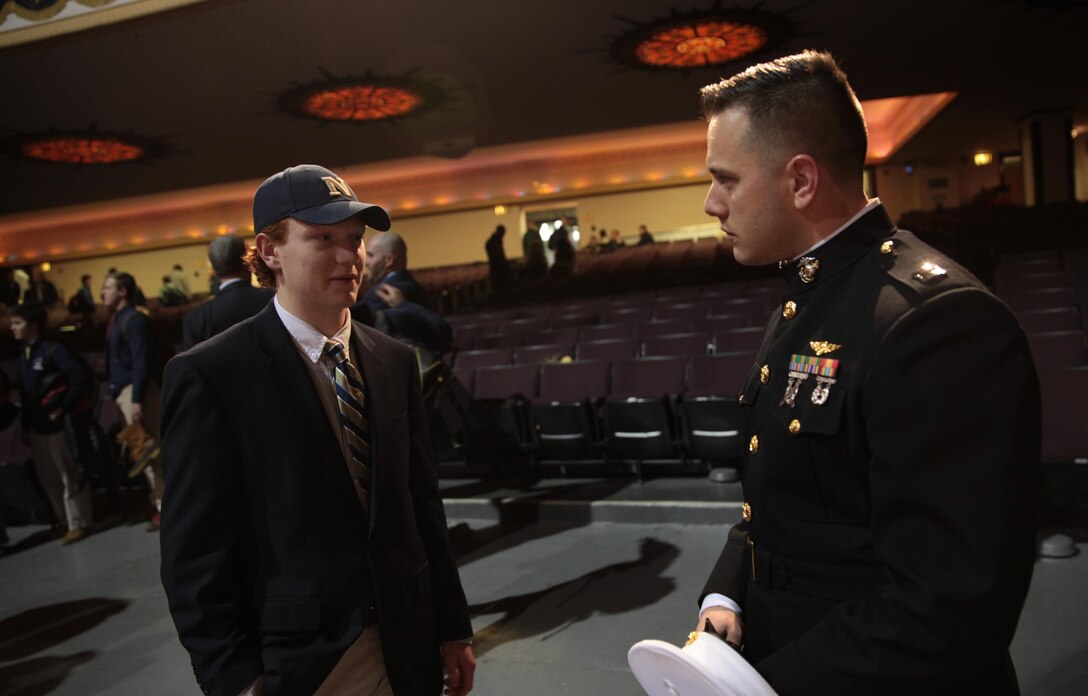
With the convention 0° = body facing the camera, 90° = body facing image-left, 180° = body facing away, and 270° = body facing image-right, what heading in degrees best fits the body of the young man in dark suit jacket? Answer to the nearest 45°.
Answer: approximately 315°

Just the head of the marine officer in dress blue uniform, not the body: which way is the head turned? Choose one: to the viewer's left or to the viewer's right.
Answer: to the viewer's left

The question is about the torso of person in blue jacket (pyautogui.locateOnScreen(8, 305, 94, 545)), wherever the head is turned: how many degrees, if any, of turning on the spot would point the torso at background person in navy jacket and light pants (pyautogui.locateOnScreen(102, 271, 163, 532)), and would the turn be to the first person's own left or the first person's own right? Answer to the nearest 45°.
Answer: approximately 90° to the first person's own left

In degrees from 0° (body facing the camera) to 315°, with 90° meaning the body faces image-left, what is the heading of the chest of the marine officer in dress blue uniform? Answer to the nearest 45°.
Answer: approximately 45°

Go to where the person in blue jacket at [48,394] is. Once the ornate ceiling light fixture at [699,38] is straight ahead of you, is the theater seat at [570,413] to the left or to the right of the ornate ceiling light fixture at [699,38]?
right

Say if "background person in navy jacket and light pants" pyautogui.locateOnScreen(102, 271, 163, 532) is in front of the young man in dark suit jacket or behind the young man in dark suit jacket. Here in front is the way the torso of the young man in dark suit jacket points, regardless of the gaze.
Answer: behind

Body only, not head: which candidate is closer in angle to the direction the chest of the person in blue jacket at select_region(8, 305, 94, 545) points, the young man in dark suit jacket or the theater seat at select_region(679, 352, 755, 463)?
the young man in dark suit jacket

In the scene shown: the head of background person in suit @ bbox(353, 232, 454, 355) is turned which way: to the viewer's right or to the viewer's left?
to the viewer's left
